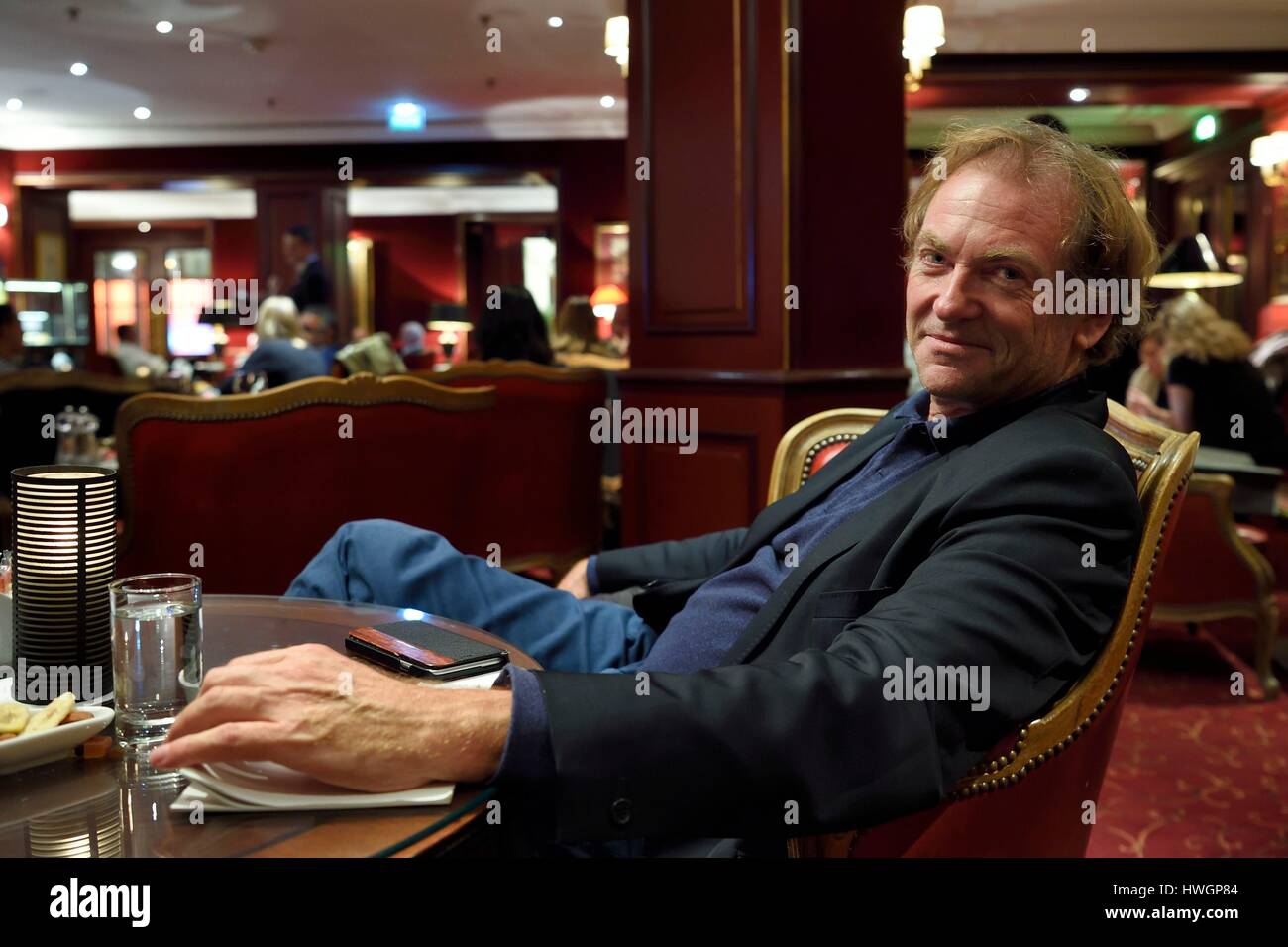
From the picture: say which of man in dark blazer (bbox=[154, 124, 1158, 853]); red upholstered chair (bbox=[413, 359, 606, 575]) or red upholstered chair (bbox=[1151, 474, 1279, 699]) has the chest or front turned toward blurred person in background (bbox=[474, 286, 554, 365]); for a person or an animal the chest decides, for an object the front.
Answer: red upholstered chair (bbox=[413, 359, 606, 575])

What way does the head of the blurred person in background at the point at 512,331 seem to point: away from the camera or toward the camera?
away from the camera

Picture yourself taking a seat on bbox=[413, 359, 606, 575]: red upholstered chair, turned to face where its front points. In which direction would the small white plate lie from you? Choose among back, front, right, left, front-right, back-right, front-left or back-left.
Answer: back

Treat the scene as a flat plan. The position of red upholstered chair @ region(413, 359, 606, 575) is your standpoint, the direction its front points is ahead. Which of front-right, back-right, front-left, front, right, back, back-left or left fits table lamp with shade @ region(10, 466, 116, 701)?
back

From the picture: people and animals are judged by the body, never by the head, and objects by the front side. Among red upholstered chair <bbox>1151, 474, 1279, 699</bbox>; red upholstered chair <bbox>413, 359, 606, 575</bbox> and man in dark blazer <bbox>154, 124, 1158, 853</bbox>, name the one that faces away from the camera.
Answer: red upholstered chair <bbox>413, 359, 606, 575</bbox>

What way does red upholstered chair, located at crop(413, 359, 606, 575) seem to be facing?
away from the camera

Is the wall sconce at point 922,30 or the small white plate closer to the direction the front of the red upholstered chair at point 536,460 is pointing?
the wall sconce

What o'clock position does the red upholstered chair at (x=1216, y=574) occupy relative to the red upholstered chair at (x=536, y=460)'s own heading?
the red upholstered chair at (x=1216, y=574) is roughly at 4 o'clock from the red upholstered chair at (x=536, y=460).
